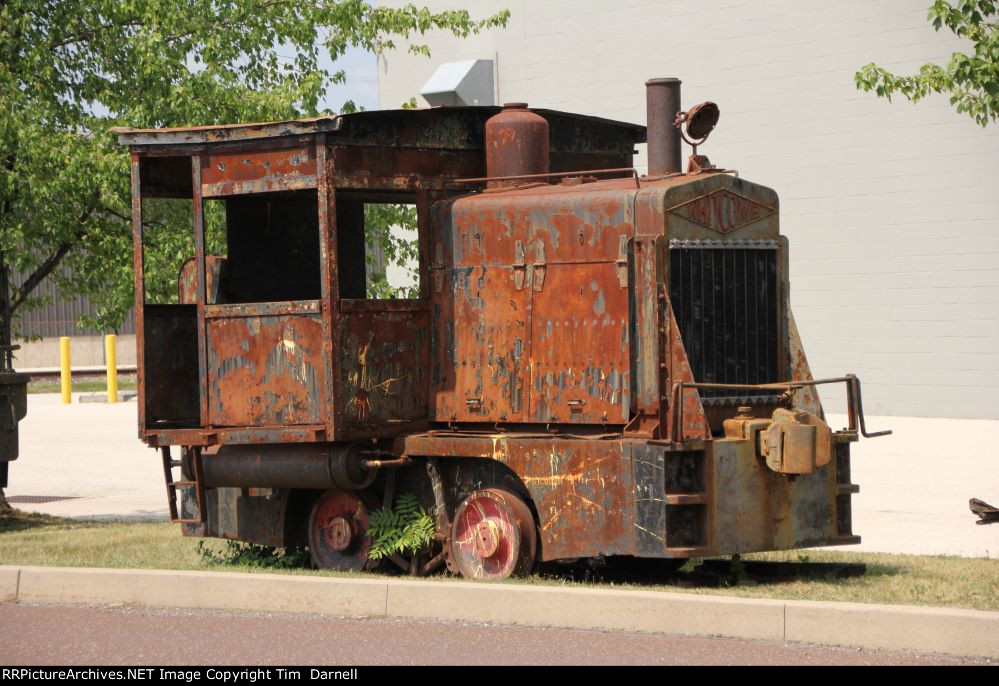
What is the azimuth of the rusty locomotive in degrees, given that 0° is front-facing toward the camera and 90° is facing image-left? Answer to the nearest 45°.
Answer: approximately 315°

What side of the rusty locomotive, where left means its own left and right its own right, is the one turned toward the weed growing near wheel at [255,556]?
back
